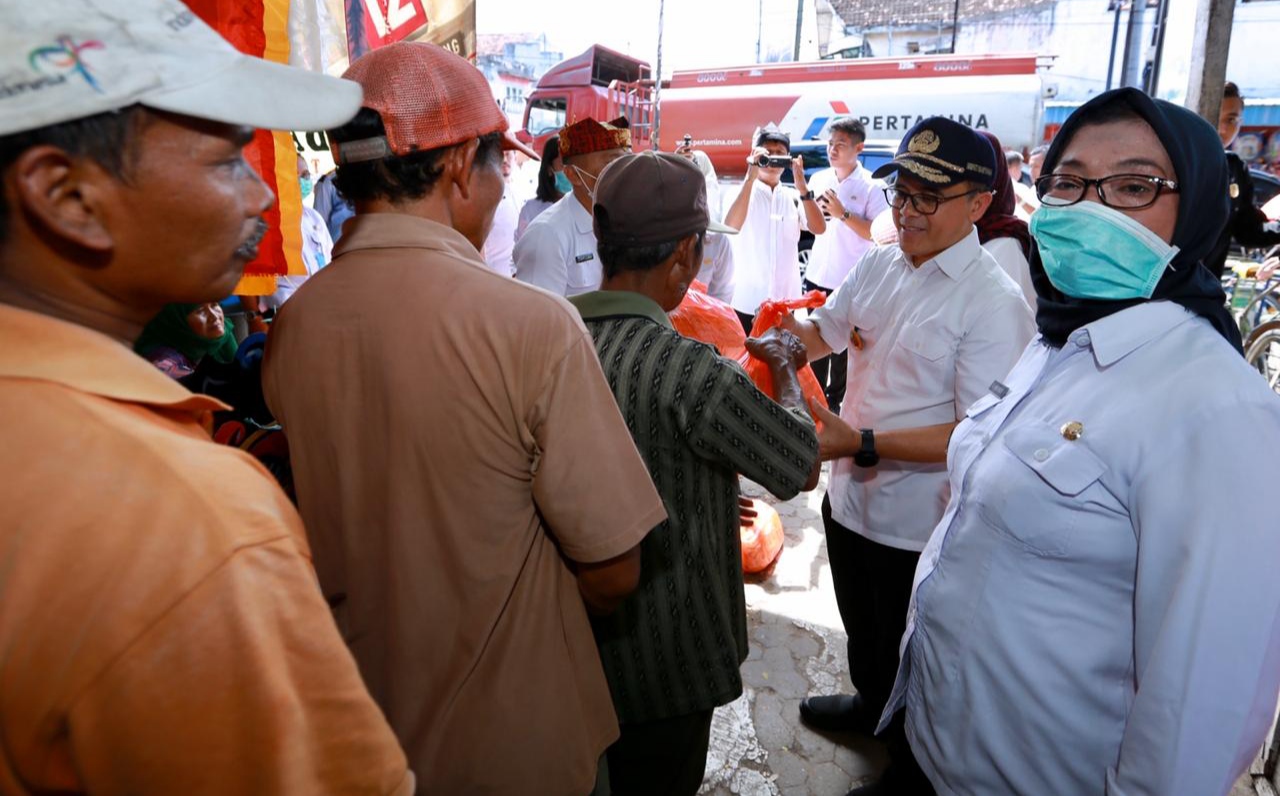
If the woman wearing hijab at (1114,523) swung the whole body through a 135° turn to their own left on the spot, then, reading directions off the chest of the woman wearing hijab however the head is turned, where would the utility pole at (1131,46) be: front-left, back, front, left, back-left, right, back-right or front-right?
left

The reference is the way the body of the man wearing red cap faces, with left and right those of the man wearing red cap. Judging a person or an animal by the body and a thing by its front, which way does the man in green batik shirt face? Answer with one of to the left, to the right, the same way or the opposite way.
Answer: the same way

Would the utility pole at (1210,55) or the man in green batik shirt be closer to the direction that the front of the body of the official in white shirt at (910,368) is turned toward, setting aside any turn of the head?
the man in green batik shirt

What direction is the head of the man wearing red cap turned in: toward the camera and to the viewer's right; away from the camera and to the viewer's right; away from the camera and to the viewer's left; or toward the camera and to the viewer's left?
away from the camera and to the viewer's right

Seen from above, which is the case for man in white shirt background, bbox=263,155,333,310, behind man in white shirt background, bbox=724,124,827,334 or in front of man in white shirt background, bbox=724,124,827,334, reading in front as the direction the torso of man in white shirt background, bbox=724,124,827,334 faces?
in front

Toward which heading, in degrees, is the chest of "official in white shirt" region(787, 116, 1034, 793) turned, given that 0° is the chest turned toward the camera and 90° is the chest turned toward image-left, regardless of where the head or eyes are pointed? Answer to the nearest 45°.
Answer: approximately 45°

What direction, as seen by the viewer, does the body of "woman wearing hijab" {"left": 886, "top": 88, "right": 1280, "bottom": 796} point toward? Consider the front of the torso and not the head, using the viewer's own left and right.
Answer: facing the viewer and to the left of the viewer

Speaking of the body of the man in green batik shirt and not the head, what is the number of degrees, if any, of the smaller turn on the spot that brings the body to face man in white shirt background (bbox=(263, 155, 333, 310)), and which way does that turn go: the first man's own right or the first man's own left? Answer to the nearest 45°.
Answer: approximately 90° to the first man's own left

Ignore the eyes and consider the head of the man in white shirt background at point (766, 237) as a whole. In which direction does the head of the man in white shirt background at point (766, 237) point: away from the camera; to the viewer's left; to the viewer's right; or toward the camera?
toward the camera

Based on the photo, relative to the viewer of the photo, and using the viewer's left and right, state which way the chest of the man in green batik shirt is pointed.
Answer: facing away from the viewer and to the right of the viewer

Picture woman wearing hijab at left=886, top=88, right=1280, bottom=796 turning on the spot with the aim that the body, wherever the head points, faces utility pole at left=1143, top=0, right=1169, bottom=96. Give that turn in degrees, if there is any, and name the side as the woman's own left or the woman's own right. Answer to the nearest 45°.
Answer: approximately 135° to the woman's own right

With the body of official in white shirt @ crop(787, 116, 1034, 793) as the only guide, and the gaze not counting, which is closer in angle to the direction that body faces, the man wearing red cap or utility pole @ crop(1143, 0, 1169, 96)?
the man wearing red cap

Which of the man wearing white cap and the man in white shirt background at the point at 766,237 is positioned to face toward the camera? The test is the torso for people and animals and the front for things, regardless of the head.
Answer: the man in white shirt background

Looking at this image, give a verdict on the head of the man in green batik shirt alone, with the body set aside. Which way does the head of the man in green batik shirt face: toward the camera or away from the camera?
away from the camera

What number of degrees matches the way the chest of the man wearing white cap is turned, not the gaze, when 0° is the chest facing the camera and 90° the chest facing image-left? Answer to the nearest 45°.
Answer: approximately 225°

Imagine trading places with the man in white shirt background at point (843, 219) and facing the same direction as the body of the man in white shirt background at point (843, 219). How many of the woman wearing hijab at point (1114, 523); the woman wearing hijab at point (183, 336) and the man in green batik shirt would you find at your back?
0

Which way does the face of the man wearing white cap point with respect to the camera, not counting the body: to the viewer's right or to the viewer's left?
to the viewer's right
